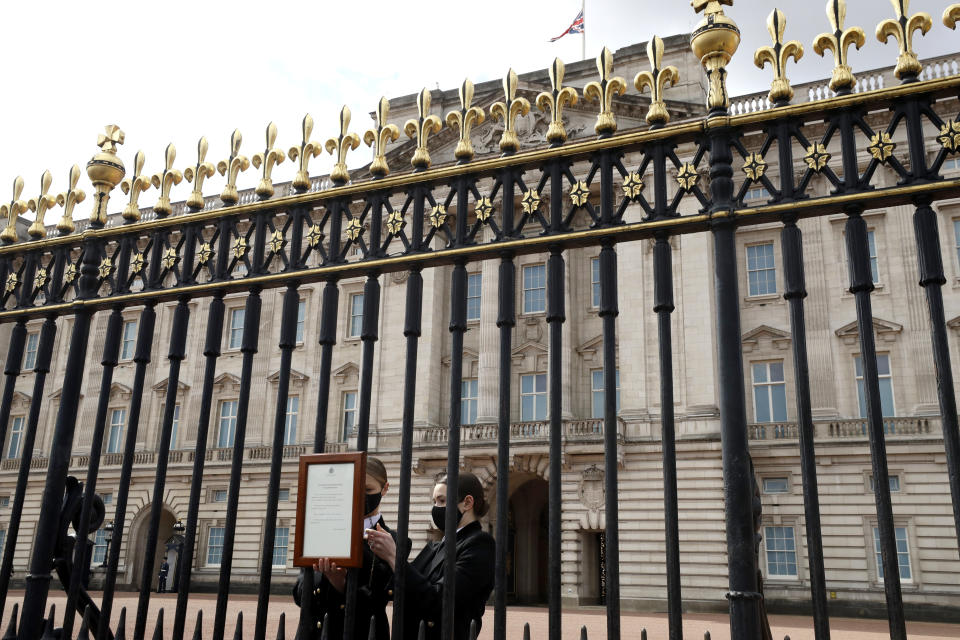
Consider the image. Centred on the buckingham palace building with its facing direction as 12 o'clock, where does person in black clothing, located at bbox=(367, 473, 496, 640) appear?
The person in black clothing is roughly at 11 o'clock from the buckingham palace building.

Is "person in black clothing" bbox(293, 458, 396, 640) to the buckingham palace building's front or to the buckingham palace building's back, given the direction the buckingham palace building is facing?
to the front

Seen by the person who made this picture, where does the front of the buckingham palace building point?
facing the viewer and to the left of the viewer

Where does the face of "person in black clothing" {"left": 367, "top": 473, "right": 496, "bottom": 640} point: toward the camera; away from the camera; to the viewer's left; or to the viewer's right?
to the viewer's left
